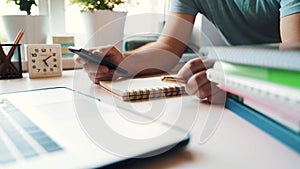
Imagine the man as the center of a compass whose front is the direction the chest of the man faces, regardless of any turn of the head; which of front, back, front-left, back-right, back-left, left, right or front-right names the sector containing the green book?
front-left

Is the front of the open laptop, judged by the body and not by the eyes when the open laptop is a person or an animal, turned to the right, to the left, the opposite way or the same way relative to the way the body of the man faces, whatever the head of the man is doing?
the opposite way

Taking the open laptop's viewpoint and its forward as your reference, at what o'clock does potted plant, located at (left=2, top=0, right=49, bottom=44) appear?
The potted plant is roughly at 10 o'clock from the open laptop.

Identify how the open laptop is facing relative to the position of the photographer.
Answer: facing away from the viewer and to the right of the viewer
